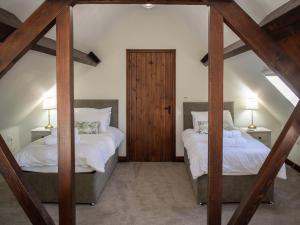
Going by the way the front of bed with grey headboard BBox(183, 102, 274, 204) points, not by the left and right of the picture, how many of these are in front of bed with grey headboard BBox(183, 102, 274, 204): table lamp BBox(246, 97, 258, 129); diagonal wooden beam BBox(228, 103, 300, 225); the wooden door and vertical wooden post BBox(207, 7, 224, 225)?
2

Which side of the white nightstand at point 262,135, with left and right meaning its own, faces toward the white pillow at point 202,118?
right

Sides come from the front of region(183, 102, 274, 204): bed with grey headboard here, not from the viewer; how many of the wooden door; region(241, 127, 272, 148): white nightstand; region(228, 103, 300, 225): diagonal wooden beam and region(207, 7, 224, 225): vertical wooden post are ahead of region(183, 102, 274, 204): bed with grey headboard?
2

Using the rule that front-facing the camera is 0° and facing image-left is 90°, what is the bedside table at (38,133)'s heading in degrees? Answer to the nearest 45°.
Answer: approximately 0°

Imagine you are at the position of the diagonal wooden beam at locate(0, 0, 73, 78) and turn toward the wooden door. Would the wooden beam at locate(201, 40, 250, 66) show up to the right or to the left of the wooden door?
right
